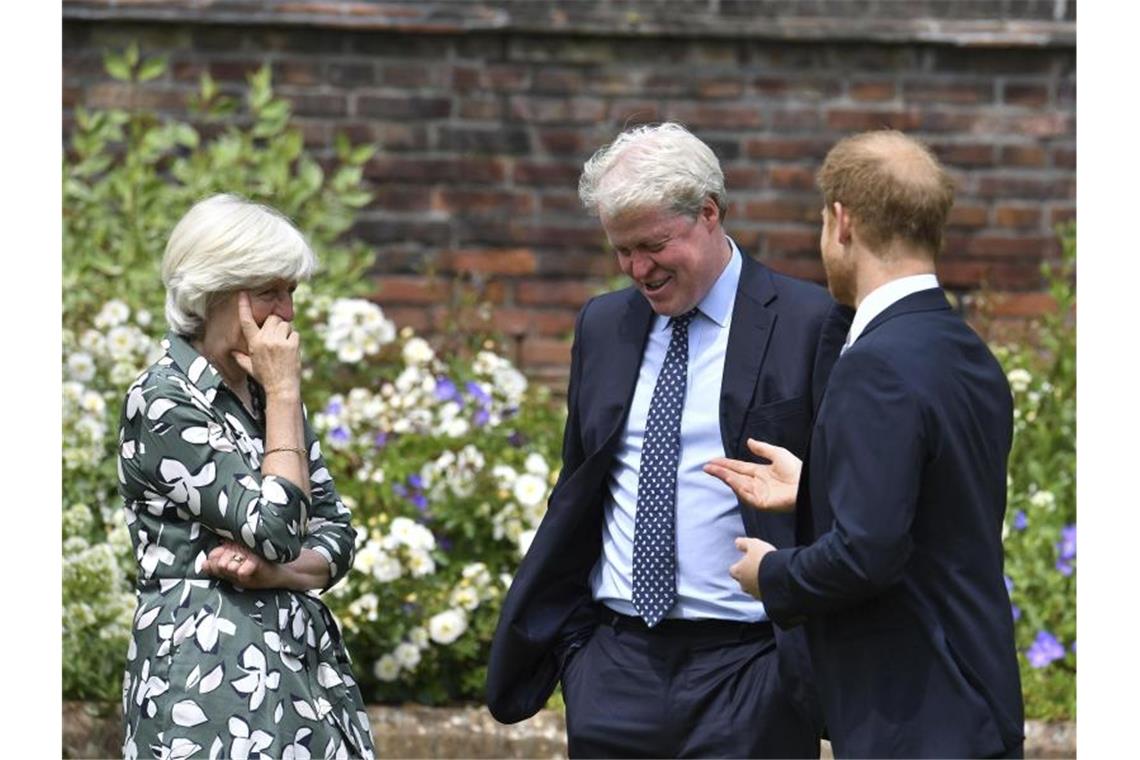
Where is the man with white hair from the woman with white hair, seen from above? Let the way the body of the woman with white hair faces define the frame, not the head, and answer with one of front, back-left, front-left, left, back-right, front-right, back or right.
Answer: front-left

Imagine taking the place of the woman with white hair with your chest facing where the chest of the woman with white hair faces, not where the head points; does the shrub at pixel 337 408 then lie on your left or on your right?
on your left

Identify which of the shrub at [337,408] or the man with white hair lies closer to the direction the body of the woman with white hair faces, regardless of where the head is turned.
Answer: the man with white hair

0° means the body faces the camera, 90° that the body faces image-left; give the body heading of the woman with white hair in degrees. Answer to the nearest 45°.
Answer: approximately 315°

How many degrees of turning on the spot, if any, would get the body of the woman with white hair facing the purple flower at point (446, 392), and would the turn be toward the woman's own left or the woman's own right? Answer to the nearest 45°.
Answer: approximately 135° to the woman's own left
